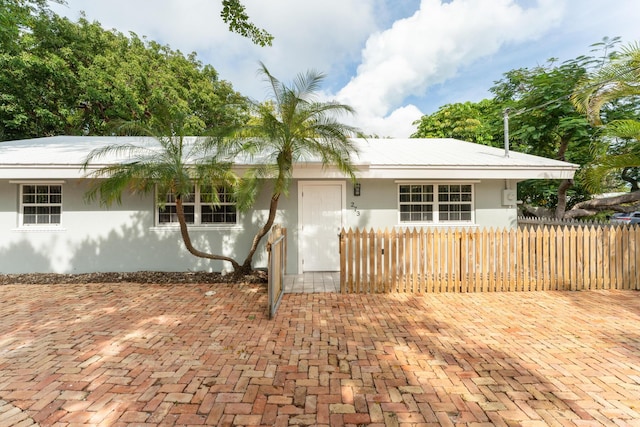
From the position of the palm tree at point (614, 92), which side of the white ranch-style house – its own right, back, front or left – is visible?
left

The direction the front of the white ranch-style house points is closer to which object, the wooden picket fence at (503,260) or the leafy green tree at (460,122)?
the wooden picket fence

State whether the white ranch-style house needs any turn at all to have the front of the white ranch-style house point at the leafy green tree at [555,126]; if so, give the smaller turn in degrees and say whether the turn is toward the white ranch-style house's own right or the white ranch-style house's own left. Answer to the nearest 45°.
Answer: approximately 90° to the white ranch-style house's own left

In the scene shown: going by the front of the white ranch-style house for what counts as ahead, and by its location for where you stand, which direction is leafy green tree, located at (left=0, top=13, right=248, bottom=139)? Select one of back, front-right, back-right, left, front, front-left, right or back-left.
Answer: back-right

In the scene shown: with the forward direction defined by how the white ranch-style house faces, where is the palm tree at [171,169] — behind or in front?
in front

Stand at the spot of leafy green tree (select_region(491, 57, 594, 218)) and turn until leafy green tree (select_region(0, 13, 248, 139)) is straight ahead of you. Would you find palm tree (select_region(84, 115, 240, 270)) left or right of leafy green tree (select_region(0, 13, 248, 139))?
left

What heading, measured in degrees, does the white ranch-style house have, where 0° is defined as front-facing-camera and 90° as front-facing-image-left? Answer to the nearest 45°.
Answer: approximately 0°

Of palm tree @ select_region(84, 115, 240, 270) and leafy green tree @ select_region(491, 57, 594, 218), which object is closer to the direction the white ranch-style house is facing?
the palm tree

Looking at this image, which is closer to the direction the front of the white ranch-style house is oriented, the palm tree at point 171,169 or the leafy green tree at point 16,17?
the palm tree
